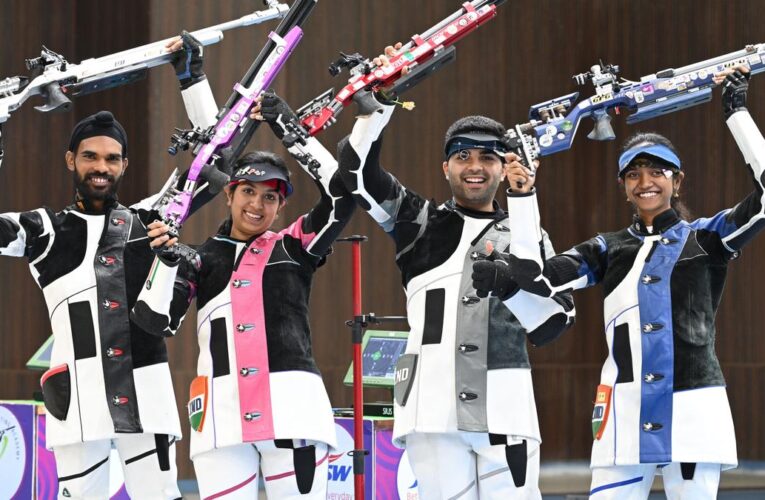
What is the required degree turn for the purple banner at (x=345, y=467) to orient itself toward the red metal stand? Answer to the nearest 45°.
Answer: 0° — it already faces it

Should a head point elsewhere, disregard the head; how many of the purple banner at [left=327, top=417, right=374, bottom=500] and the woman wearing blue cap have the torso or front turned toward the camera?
2

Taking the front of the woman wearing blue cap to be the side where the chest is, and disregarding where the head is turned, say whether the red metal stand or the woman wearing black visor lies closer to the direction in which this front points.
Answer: the woman wearing black visor

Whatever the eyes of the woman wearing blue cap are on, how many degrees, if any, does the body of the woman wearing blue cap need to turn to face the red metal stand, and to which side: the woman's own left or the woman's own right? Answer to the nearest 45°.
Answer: approximately 135° to the woman's own right

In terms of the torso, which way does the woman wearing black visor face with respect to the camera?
toward the camera

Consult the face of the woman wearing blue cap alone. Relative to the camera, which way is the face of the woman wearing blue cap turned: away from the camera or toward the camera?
toward the camera

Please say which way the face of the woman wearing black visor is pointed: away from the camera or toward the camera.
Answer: toward the camera

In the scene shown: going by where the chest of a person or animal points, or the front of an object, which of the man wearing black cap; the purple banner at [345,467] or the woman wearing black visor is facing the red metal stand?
the purple banner

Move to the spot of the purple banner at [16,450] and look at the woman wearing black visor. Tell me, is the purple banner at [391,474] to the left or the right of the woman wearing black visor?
left

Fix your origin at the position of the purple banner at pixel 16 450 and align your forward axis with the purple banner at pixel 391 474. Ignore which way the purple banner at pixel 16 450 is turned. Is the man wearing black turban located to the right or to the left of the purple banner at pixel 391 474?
right

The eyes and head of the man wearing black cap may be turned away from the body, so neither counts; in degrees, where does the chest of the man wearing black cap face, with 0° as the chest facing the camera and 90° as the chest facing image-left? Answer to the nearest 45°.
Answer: approximately 0°

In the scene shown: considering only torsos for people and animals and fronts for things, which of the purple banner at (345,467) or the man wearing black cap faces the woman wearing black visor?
the purple banner

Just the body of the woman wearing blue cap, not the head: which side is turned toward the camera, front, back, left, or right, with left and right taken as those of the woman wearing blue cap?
front

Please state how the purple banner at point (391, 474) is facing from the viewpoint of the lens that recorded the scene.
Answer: facing the viewer

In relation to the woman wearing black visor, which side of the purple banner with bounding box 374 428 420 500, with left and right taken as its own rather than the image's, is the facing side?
front

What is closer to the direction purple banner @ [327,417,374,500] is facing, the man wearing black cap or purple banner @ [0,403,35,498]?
the man wearing black cap
